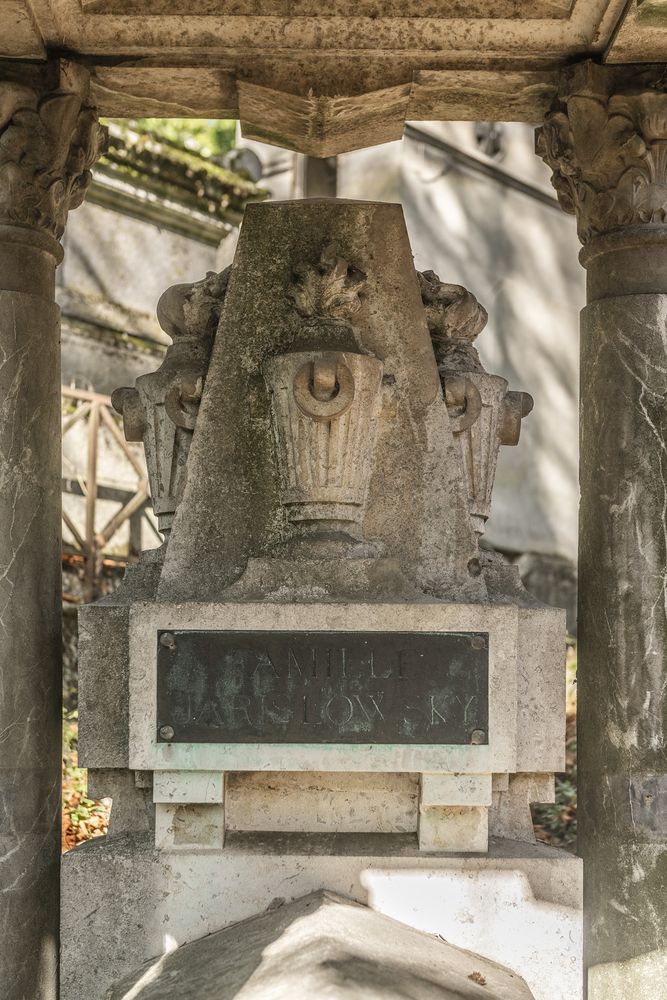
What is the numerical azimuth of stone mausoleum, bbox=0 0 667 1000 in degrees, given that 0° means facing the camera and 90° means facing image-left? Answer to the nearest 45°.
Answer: approximately 0°

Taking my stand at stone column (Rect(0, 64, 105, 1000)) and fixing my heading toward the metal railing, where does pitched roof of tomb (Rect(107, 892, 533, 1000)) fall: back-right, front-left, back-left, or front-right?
back-right

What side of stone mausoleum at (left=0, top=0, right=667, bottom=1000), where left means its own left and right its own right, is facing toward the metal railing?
back
